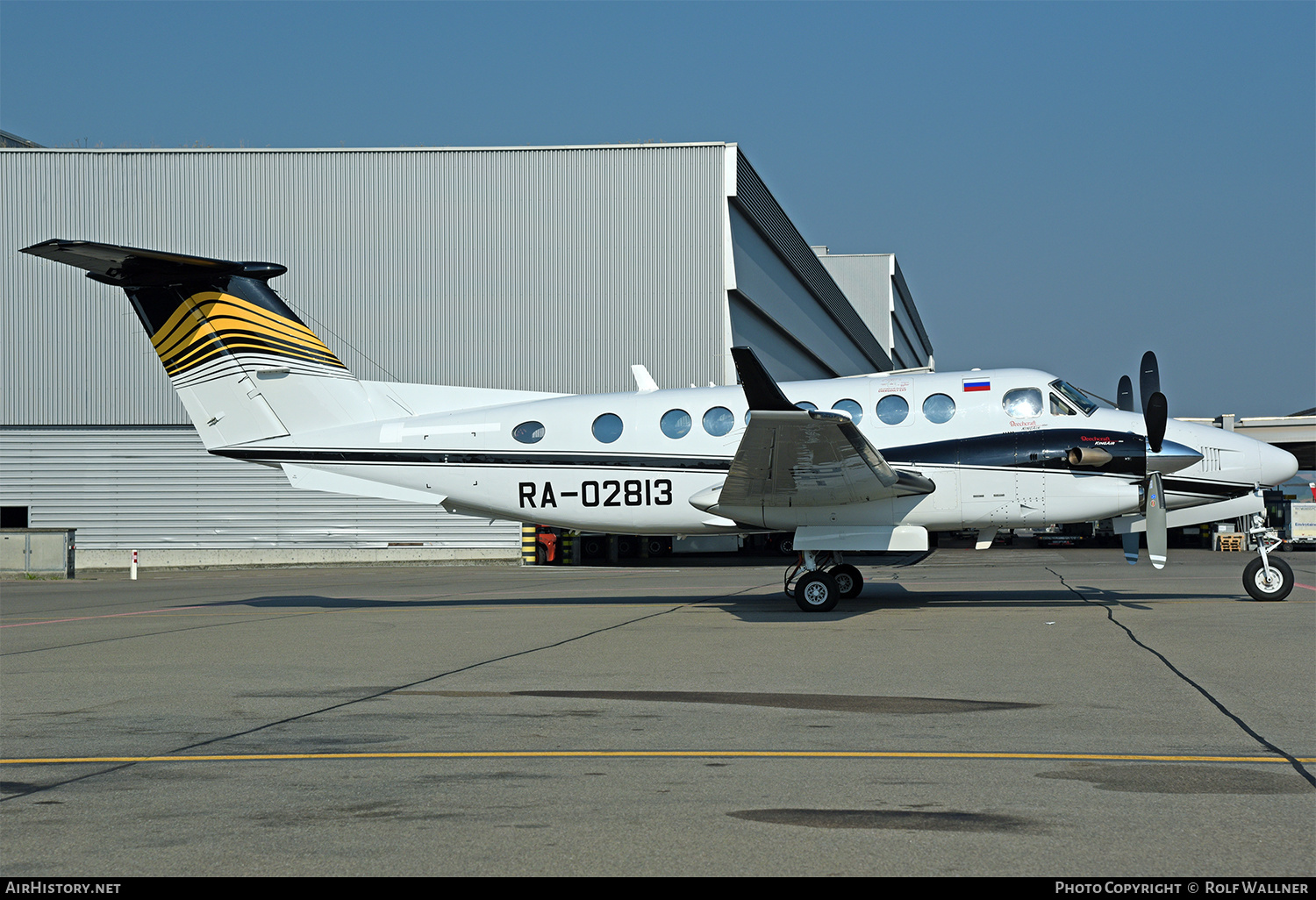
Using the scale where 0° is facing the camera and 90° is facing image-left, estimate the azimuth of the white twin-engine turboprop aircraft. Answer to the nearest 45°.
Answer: approximately 270°

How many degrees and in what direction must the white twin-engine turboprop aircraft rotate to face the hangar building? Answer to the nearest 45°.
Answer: approximately 135° to its left
